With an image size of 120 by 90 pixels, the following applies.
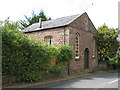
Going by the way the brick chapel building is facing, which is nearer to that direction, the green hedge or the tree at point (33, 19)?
the green hedge

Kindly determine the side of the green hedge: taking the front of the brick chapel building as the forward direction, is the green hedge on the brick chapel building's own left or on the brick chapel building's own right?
on the brick chapel building's own right

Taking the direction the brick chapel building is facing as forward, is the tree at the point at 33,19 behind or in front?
behind

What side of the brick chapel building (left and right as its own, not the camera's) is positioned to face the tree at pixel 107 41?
left

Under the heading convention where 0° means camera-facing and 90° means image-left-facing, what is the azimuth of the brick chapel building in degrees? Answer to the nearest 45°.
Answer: approximately 315°
